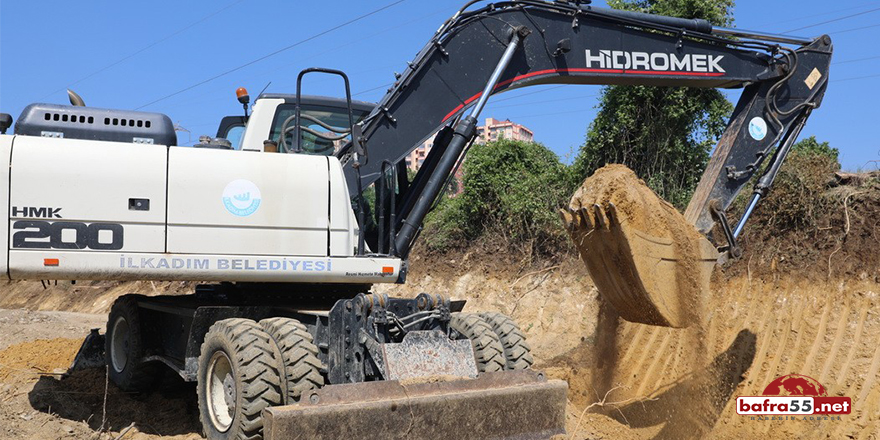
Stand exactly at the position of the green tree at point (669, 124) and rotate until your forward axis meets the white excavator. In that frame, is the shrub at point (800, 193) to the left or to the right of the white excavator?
left

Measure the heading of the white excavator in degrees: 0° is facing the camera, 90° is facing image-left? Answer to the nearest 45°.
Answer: approximately 270°

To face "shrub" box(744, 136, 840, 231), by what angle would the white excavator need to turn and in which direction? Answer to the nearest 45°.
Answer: approximately 45° to its left

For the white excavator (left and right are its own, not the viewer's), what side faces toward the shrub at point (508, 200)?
left

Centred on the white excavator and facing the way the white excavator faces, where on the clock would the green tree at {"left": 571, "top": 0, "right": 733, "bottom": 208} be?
The green tree is roughly at 10 o'clock from the white excavator.
